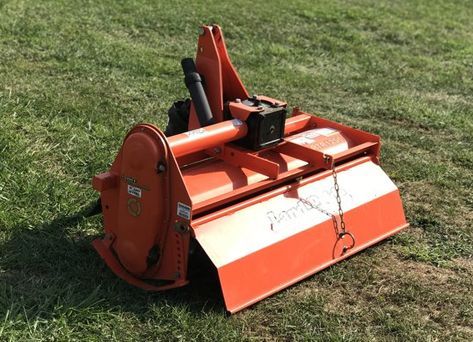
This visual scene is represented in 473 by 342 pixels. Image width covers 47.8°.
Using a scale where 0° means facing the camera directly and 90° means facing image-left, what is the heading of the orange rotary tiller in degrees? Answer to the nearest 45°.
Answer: approximately 135°
